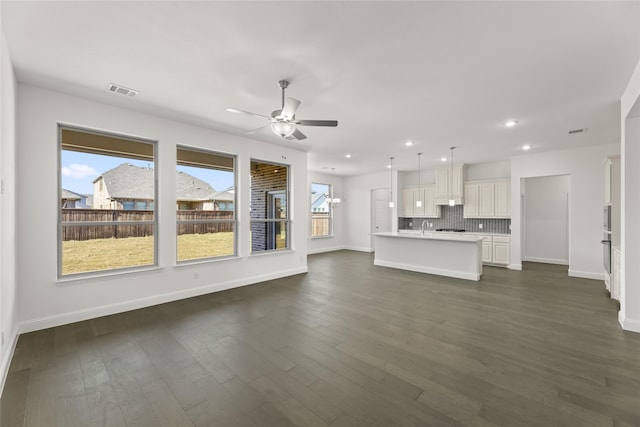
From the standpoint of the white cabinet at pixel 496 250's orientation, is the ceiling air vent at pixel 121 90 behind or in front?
in front

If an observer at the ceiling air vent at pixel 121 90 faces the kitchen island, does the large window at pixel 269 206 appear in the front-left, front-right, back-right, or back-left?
front-left

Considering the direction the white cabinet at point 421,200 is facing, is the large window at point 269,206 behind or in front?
in front

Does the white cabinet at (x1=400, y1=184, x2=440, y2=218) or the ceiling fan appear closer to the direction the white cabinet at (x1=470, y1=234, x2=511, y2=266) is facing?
the ceiling fan

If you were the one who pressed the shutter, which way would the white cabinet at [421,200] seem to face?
facing the viewer

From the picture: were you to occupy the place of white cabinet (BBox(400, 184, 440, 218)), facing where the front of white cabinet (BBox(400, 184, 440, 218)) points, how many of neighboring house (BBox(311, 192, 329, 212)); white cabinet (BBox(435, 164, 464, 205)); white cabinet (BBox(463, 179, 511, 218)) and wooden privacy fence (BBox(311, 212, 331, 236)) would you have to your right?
2

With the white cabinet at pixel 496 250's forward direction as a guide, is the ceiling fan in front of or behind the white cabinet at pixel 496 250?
in front

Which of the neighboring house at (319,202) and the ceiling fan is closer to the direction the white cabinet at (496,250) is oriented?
the ceiling fan

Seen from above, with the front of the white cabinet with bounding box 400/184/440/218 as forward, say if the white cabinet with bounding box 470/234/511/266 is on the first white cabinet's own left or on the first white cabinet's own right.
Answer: on the first white cabinet's own left

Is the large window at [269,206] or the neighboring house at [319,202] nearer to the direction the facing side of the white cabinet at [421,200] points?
the large window

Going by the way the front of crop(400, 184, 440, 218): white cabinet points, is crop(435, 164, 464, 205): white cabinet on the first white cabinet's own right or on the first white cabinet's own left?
on the first white cabinet's own left

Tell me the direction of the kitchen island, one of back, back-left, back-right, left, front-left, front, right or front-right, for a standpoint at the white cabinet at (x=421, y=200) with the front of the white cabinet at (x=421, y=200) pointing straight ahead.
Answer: front

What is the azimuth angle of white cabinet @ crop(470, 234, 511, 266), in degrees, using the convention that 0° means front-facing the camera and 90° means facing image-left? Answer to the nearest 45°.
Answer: approximately 0°

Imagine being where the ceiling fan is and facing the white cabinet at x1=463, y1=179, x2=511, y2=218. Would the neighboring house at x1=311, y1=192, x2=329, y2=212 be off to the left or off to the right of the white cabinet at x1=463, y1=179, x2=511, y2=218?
left

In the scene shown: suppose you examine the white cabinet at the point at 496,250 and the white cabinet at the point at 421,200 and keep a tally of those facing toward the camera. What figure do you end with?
2

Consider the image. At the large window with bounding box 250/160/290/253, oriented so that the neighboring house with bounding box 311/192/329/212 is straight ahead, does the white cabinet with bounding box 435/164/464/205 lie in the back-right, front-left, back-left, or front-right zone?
front-right

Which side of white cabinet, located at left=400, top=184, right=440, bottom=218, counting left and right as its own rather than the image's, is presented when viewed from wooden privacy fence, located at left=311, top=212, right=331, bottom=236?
right
